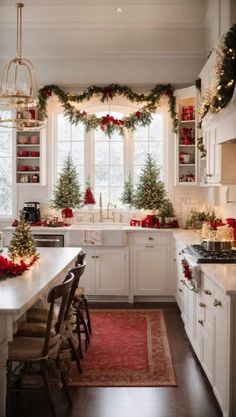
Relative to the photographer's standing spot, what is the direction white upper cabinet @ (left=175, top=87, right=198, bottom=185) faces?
facing the viewer

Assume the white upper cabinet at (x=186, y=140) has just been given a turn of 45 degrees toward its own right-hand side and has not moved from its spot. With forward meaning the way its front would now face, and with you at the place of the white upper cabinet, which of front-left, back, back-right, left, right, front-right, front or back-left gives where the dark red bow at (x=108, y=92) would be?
front-right

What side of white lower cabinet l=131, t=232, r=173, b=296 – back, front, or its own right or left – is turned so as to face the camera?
front

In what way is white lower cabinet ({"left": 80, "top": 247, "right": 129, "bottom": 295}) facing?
toward the camera

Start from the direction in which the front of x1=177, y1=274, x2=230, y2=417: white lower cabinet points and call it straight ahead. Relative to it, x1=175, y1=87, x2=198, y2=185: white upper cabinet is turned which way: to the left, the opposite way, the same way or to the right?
to the left

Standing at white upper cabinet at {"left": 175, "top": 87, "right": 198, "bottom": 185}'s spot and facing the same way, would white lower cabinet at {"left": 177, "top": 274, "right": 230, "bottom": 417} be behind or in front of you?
in front

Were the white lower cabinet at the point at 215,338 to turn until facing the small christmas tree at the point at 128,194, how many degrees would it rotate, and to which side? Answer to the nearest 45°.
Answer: approximately 90° to its right

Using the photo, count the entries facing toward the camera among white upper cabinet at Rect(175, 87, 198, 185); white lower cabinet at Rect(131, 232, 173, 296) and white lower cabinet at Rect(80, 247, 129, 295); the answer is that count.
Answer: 3

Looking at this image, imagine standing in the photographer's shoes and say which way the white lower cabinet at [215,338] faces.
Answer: facing to the left of the viewer

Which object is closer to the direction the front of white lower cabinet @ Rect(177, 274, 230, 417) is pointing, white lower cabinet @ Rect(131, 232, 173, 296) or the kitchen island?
the kitchen island
